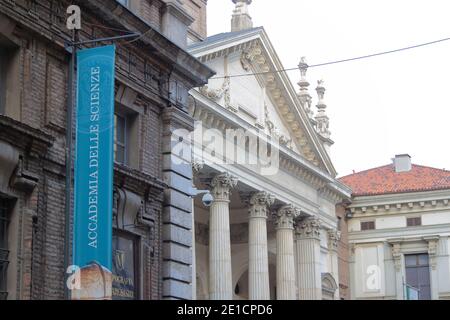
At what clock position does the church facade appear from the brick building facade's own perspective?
The church facade is roughly at 8 o'clock from the brick building facade.

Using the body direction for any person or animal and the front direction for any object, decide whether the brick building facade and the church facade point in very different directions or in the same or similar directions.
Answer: same or similar directions

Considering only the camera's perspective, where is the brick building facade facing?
facing the viewer and to the right of the viewer

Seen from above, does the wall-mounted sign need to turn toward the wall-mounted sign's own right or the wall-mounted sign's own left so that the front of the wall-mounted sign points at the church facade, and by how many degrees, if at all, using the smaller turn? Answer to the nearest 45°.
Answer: approximately 135° to the wall-mounted sign's own left

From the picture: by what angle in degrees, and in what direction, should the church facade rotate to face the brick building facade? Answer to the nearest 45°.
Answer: approximately 45° to its right

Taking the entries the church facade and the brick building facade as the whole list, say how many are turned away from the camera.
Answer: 0

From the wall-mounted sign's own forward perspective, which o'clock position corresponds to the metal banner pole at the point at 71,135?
The metal banner pole is roughly at 2 o'clock from the wall-mounted sign.

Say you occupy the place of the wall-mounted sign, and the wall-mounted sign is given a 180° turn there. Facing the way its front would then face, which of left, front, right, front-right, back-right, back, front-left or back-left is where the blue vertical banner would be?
back-left

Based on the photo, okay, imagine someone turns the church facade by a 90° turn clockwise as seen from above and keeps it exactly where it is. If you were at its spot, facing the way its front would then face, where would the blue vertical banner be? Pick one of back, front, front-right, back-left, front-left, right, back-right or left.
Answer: front-left

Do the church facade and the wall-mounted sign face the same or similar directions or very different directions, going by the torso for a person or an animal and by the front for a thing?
same or similar directions
